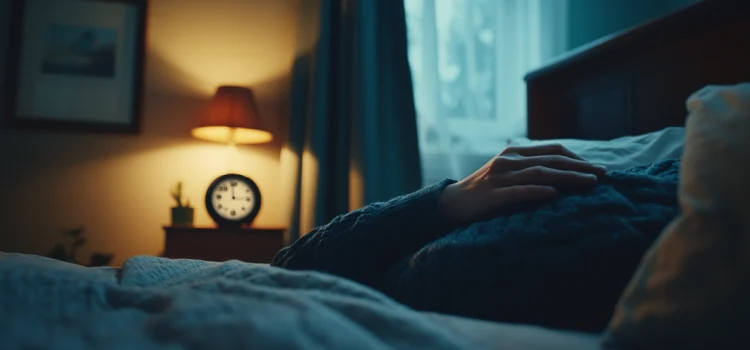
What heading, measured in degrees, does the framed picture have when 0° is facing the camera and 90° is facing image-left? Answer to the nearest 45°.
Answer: approximately 0°

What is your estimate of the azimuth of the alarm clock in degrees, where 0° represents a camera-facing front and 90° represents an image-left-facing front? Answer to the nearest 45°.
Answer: approximately 0°

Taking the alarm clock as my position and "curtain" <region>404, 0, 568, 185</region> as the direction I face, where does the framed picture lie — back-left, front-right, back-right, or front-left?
back-left

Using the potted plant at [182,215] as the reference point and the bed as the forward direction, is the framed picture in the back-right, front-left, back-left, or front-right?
back-right

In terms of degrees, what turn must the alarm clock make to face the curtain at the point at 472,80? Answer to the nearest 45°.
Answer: approximately 90° to its left

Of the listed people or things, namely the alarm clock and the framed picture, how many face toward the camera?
2

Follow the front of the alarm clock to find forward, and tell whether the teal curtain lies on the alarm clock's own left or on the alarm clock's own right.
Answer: on the alarm clock's own left
